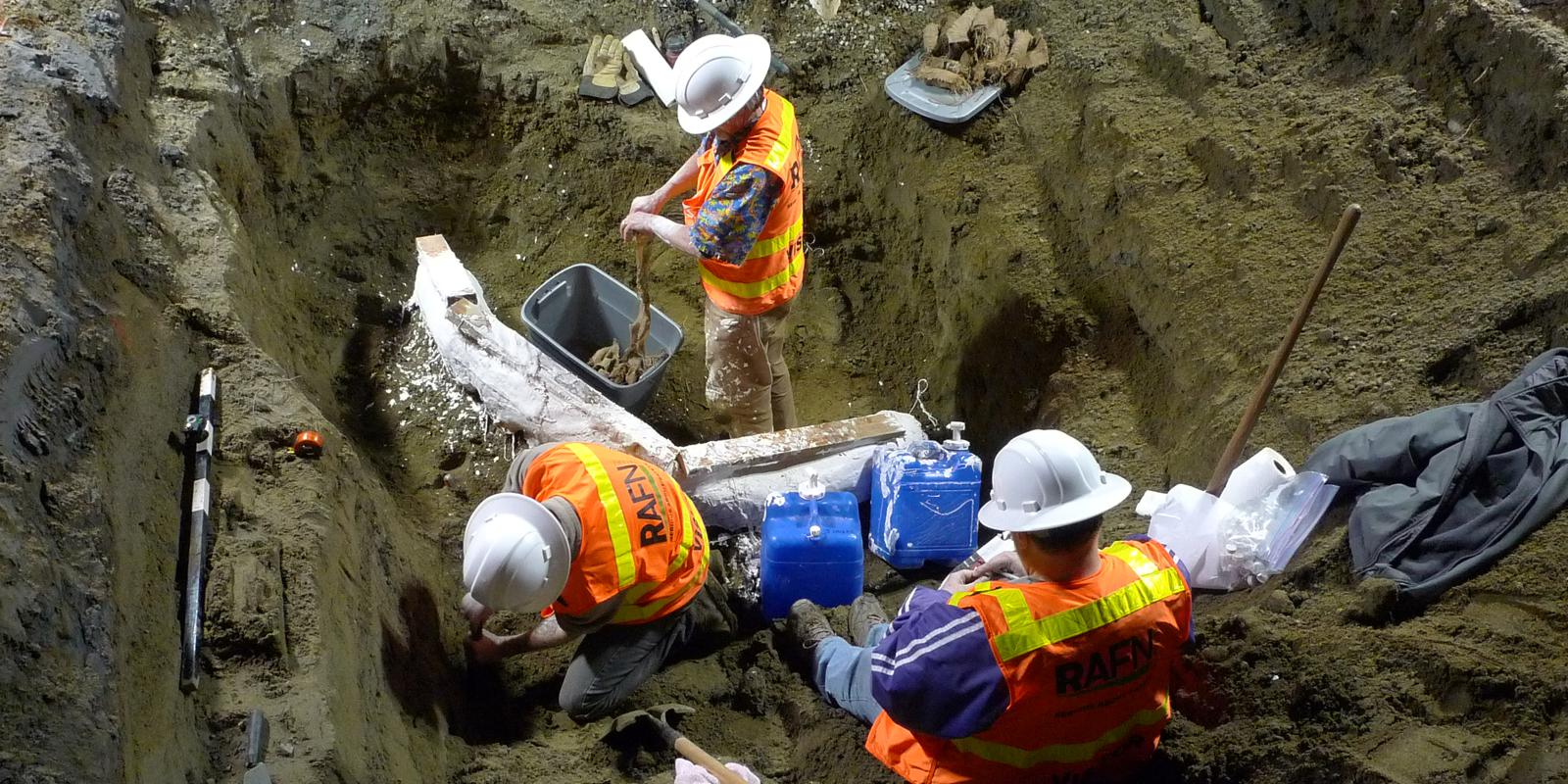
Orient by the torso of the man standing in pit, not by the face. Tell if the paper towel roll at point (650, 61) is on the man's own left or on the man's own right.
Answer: on the man's own right

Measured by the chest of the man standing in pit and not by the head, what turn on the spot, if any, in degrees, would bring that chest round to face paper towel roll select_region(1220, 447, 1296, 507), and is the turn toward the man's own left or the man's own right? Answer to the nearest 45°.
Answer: approximately 135° to the man's own left

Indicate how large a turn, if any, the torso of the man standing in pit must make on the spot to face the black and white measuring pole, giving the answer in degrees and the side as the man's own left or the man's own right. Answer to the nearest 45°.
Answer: approximately 45° to the man's own left

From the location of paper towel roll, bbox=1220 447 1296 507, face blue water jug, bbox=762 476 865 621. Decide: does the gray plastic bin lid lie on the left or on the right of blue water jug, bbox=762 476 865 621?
right

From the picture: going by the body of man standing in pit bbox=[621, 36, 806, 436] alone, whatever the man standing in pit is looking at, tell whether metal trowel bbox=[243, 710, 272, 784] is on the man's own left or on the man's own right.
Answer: on the man's own left

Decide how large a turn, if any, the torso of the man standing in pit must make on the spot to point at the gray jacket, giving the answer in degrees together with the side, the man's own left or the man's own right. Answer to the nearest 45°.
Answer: approximately 135° to the man's own left

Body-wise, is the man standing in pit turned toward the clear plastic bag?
no

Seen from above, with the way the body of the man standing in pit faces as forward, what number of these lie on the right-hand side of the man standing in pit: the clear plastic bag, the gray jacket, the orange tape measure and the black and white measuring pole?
0

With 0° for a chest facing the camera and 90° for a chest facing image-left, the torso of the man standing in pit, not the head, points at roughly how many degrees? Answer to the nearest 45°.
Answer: approximately 90°

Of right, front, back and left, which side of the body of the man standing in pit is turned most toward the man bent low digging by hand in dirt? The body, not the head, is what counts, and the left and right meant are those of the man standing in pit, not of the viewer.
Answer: left
